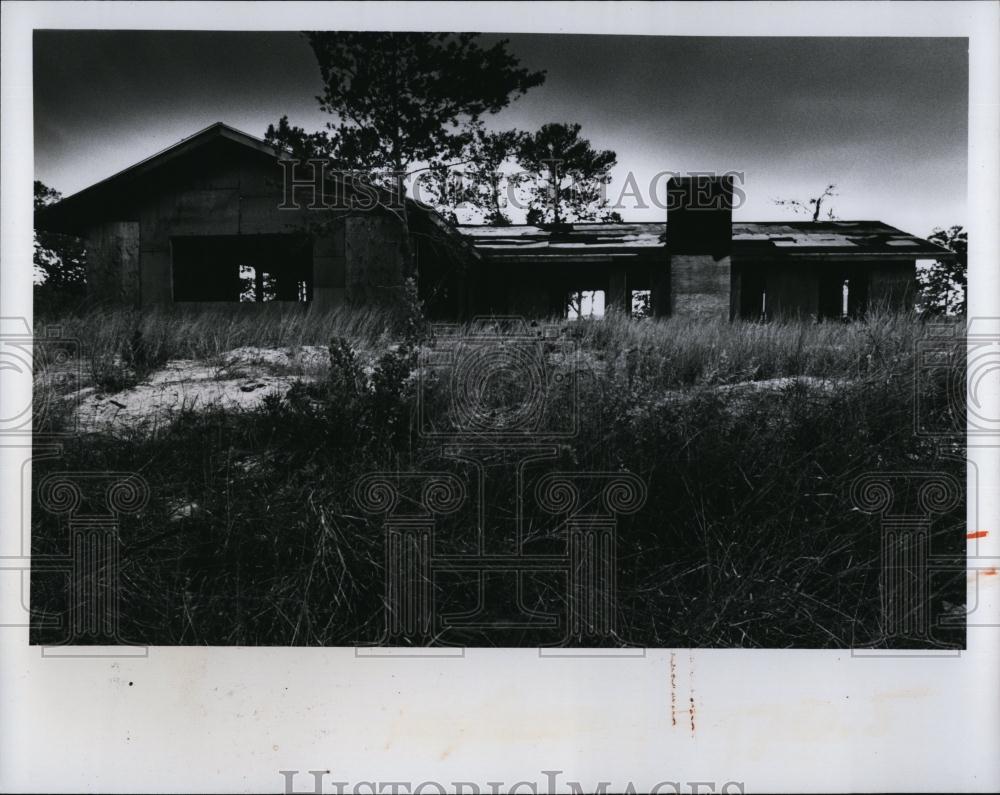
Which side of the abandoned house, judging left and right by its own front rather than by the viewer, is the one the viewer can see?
front

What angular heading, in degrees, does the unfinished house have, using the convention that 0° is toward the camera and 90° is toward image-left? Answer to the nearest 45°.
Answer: approximately 0°
